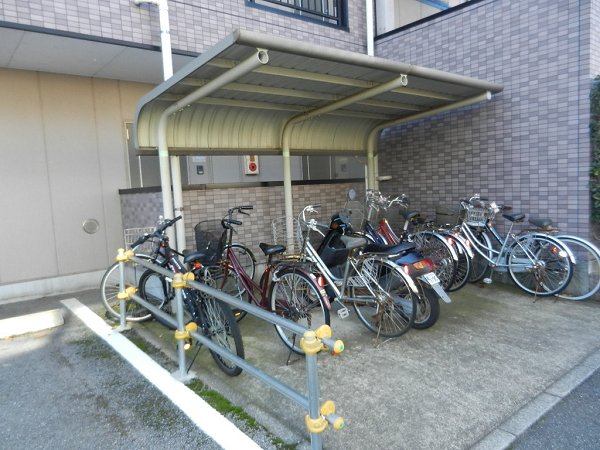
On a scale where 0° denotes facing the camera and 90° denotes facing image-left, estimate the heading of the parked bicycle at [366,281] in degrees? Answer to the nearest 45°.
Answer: approximately 135°

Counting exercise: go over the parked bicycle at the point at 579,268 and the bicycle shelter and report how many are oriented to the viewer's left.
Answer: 1

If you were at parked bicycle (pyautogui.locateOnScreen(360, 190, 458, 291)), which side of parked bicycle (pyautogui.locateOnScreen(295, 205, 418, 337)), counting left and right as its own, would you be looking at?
right

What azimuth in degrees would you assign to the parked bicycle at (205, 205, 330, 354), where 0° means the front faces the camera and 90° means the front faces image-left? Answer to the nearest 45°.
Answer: approximately 135°

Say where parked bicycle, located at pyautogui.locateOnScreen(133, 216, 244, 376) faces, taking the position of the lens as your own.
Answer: facing away from the viewer and to the left of the viewer

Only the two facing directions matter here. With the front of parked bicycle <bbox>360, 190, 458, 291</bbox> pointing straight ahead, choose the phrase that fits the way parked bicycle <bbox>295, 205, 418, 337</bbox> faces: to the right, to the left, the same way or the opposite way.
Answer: the same way

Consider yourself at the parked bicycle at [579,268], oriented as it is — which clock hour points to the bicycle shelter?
The bicycle shelter is roughly at 11 o'clock from the parked bicycle.

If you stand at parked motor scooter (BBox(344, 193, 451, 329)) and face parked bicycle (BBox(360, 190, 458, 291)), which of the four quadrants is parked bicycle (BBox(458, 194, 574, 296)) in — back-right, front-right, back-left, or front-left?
front-right

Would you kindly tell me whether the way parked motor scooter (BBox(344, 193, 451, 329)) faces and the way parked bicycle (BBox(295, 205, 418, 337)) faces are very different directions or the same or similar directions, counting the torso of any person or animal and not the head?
same or similar directions

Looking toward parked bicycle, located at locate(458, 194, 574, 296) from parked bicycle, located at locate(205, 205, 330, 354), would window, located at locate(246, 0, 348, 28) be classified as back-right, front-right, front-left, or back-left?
front-left

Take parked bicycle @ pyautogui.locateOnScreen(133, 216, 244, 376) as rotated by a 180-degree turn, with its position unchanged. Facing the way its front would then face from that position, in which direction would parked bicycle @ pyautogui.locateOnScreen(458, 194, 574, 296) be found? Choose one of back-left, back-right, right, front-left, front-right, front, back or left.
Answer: front-left

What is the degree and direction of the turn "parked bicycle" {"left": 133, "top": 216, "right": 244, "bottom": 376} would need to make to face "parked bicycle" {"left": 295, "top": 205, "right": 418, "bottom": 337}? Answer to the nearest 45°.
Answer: approximately 135° to its right

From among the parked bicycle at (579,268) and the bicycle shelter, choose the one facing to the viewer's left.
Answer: the parked bicycle

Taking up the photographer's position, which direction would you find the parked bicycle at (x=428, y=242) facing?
facing away from the viewer and to the left of the viewer
